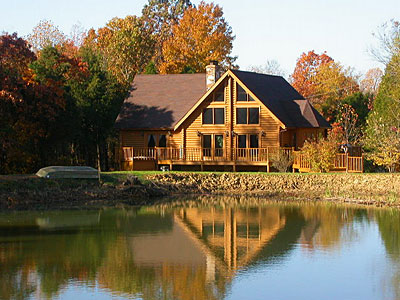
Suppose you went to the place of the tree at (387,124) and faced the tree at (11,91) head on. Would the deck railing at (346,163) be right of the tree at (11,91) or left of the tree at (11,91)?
left

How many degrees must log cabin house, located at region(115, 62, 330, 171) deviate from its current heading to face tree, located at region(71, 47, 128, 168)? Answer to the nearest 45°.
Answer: approximately 90° to its right

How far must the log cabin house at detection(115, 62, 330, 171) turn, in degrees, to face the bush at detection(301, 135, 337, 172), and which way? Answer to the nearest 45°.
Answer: approximately 45° to its left

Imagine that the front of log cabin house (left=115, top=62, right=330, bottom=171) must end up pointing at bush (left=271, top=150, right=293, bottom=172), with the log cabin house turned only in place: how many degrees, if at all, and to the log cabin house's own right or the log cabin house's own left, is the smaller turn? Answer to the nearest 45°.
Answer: approximately 45° to the log cabin house's own left

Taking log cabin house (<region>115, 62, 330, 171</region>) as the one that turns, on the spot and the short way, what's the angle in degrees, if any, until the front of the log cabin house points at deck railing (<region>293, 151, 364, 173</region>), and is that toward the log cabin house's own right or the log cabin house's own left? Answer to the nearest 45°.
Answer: approximately 45° to the log cabin house's own left

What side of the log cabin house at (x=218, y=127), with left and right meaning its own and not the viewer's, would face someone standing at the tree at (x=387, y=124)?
left

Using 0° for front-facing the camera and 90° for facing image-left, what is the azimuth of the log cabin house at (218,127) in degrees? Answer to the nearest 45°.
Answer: approximately 0°

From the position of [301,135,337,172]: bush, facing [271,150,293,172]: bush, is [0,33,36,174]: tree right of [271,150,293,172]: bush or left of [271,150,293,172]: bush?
left
